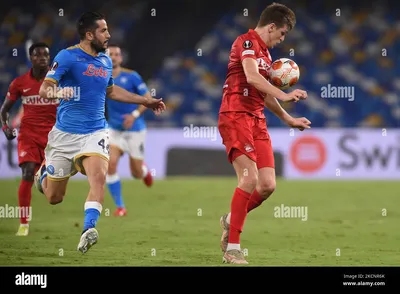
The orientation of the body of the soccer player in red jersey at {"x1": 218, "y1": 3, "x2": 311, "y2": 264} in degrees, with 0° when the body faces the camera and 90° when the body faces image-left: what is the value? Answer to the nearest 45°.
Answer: approximately 270°

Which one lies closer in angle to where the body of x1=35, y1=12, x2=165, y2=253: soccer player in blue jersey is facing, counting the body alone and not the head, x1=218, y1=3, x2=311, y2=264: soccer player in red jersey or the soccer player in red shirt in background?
the soccer player in red jersey

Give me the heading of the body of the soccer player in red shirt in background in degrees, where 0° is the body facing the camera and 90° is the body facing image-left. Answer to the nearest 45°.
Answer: approximately 0°

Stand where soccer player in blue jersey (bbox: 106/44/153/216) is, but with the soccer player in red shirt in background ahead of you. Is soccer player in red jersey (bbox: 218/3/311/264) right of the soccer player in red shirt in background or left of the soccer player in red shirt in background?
left

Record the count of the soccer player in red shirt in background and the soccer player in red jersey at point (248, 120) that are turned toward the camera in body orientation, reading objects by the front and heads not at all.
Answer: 1

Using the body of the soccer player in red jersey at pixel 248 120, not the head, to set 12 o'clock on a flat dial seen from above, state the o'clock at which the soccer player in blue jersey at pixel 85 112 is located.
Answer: The soccer player in blue jersey is roughly at 6 o'clock from the soccer player in red jersey.

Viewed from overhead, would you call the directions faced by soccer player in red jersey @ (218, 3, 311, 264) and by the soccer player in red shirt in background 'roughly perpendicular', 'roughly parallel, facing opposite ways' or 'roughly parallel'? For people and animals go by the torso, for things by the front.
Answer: roughly perpendicular

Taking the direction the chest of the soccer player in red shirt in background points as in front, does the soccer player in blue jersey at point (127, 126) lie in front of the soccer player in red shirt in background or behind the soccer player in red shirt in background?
behind
